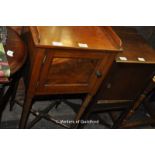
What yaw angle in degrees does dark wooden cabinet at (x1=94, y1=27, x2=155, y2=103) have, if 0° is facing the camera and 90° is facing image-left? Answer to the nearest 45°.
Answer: approximately 0°

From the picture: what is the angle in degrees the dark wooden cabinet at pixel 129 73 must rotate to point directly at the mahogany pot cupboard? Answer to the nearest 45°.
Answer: approximately 45° to its right
